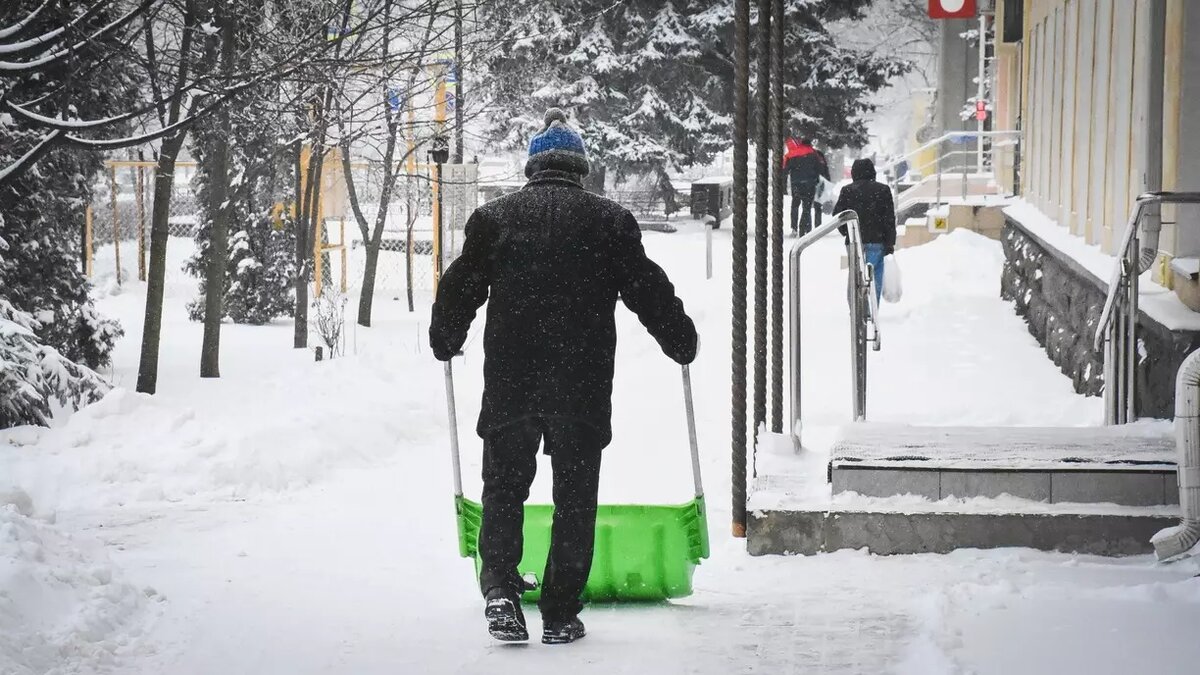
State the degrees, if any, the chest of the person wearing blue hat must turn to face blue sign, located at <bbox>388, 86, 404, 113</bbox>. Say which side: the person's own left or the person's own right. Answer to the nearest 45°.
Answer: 0° — they already face it

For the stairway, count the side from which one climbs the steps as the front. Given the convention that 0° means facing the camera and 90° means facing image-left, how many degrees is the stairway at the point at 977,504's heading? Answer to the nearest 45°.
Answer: approximately 0°

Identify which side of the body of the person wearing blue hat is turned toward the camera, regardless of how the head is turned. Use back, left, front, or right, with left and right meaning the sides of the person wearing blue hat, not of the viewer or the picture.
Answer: back

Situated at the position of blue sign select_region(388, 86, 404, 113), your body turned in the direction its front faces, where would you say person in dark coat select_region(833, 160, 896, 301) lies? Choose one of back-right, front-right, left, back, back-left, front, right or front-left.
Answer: front-left

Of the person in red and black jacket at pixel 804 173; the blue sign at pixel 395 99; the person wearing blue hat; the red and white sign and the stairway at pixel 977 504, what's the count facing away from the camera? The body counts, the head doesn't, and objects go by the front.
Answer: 2

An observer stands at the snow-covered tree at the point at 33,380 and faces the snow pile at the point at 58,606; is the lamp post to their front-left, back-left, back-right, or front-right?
back-left

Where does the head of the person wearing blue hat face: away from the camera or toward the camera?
away from the camera

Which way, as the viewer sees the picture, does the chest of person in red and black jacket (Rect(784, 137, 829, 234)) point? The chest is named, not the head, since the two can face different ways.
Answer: away from the camera

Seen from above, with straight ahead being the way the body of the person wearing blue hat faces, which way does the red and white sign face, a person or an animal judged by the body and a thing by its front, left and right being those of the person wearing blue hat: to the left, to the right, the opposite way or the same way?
the opposite way

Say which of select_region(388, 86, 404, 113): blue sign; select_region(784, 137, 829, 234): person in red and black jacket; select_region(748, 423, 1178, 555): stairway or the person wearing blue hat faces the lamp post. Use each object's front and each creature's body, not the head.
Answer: the person wearing blue hat

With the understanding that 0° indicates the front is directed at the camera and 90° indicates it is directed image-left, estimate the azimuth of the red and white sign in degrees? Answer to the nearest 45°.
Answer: approximately 0°

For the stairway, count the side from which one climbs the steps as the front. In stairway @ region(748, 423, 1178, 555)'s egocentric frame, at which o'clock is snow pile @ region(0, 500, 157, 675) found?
The snow pile is roughly at 2 o'clock from the stairway.
